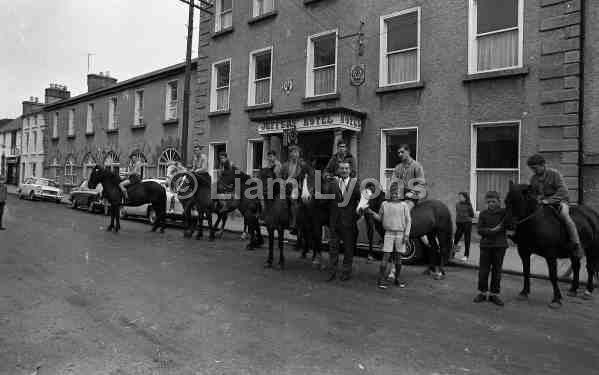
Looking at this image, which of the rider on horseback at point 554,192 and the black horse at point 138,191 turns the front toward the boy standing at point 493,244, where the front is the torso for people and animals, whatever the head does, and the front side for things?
the rider on horseback

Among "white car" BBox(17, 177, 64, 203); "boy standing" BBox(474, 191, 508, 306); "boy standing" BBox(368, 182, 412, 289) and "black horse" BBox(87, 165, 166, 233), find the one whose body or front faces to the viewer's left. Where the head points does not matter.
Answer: the black horse

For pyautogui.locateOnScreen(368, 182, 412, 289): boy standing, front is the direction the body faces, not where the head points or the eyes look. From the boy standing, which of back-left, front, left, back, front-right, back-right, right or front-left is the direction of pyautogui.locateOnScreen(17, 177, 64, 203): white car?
back-right

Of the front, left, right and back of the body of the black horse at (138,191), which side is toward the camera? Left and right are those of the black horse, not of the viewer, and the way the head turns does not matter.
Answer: left

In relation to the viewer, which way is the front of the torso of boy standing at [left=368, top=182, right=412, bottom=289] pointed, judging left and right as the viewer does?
facing the viewer

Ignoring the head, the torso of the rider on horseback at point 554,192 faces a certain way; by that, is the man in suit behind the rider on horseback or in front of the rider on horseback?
in front

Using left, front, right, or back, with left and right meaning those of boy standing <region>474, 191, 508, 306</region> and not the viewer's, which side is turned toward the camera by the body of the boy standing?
front

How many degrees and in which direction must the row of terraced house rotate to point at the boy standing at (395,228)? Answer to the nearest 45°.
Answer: approximately 45° to its left

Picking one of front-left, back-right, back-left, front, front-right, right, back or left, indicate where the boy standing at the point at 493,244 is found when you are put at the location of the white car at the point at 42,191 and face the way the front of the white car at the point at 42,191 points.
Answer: front-right

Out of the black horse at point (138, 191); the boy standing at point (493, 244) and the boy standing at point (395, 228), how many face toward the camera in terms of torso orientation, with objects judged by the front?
2

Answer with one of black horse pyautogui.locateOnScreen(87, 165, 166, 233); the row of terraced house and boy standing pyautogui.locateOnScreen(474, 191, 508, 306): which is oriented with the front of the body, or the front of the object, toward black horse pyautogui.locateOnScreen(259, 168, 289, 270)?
the row of terraced house

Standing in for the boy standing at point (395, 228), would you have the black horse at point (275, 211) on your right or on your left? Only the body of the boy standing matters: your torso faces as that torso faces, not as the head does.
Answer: on your right

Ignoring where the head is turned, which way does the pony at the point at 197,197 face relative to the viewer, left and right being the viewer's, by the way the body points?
facing the viewer and to the left of the viewer

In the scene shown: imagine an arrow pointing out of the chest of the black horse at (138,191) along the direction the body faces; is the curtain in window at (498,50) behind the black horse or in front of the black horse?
behind

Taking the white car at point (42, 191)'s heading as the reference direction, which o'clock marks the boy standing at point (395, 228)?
The boy standing is roughly at 1 o'clock from the white car.
